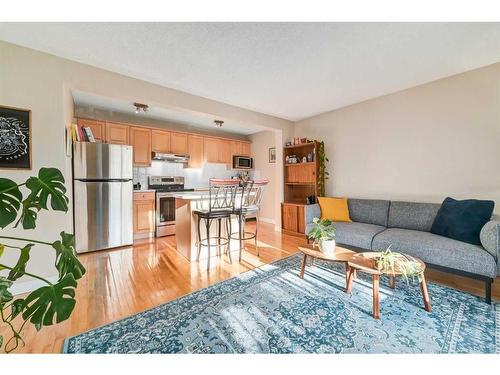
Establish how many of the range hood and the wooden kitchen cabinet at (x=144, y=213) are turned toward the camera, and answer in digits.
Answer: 2

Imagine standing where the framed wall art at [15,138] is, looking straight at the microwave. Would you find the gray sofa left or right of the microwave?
right

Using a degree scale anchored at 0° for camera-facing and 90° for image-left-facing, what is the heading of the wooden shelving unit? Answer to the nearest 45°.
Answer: approximately 45°

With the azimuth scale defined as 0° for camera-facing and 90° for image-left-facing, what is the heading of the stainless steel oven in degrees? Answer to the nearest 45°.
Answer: approximately 0°

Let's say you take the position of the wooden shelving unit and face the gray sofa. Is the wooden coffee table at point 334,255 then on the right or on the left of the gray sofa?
right

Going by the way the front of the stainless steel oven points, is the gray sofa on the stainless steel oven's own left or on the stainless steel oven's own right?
on the stainless steel oven's own left

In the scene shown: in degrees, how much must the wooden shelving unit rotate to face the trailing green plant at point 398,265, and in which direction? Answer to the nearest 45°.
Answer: approximately 45° to its left

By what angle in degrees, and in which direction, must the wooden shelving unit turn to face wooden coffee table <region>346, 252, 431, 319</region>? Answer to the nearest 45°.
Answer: approximately 45° to its left

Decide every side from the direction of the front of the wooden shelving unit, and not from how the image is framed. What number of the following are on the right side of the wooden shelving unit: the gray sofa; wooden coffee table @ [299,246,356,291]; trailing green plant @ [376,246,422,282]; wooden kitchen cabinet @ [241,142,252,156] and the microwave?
2

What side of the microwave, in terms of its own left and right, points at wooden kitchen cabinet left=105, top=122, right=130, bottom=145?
right
